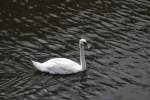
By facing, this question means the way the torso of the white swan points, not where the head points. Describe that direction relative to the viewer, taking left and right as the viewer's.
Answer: facing to the right of the viewer
